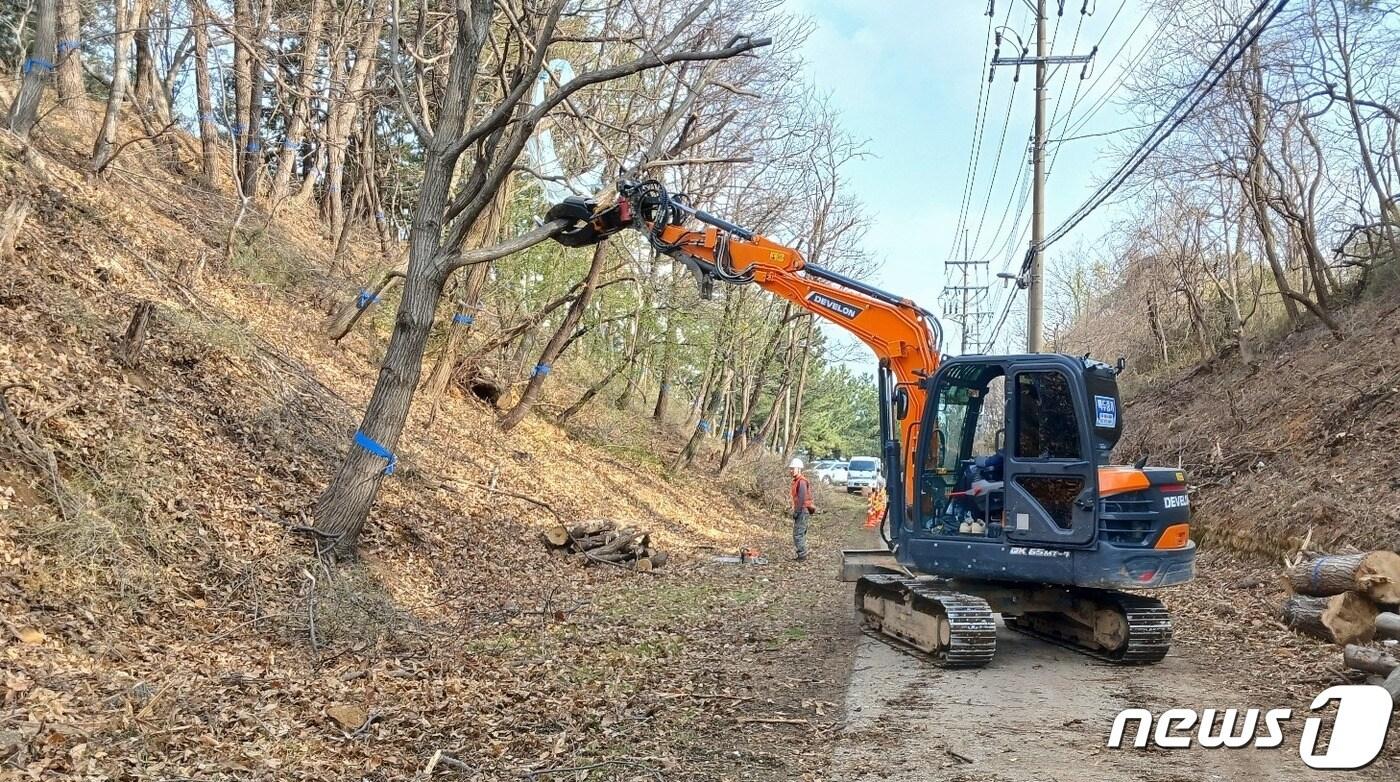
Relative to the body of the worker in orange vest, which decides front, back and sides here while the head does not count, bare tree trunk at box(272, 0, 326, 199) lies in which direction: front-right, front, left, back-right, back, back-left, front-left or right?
front

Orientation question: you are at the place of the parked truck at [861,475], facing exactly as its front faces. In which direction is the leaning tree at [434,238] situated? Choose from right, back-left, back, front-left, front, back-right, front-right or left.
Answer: front

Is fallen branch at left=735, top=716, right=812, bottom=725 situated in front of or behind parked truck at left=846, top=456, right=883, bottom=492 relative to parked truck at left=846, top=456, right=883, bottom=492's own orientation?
in front

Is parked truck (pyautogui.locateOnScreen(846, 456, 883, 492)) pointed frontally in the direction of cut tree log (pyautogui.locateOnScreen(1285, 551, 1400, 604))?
yes

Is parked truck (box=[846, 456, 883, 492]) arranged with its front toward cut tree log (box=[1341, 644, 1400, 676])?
yes

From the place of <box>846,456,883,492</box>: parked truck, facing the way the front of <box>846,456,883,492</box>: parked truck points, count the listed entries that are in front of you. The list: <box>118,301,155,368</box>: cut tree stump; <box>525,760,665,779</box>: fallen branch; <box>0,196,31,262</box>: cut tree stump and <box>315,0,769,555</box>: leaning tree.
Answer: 4

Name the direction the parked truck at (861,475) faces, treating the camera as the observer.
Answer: facing the viewer

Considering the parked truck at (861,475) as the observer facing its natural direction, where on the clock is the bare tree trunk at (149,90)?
The bare tree trunk is roughly at 1 o'clock from the parked truck.

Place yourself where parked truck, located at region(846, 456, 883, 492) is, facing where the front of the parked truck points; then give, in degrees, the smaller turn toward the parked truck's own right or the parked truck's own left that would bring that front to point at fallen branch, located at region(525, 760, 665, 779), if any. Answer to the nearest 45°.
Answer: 0° — it already faces it
